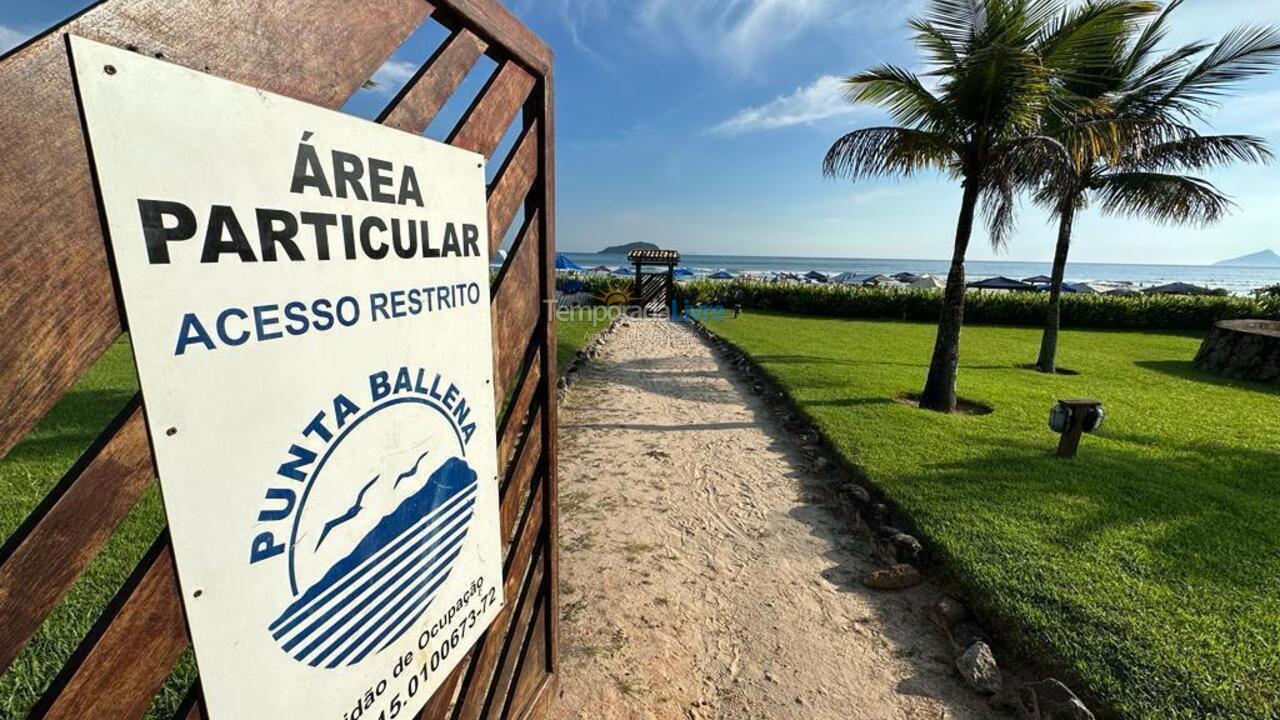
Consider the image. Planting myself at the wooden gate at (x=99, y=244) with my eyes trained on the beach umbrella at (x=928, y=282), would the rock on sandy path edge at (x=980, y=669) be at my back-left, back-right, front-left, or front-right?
front-right

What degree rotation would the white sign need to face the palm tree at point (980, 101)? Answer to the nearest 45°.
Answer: approximately 45° to its left

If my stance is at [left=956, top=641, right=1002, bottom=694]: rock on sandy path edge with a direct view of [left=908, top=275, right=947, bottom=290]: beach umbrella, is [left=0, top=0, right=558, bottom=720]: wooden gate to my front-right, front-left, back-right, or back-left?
back-left

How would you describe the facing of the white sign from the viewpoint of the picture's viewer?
facing the viewer and to the right of the viewer

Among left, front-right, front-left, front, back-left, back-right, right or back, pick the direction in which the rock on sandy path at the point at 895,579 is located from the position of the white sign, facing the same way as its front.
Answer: front-left

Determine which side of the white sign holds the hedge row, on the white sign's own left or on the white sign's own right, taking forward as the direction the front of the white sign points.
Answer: on the white sign's own left

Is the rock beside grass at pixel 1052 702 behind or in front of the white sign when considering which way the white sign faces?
in front

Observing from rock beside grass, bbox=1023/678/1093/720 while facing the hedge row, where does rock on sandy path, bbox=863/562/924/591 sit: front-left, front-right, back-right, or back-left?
front-left
